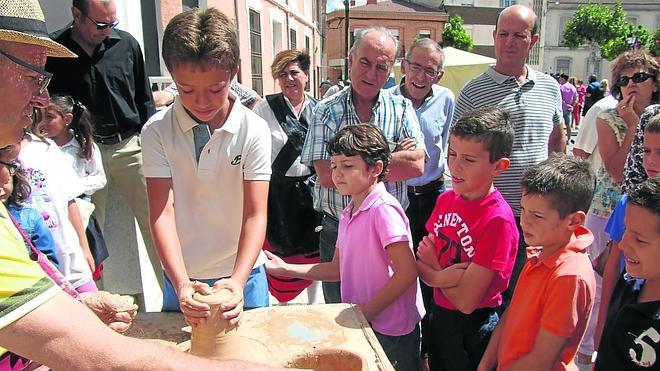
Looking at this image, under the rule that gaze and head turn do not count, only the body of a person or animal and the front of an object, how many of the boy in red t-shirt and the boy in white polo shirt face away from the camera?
0

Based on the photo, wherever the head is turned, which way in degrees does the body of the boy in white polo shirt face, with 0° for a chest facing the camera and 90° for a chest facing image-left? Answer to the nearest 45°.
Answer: approximately 0°

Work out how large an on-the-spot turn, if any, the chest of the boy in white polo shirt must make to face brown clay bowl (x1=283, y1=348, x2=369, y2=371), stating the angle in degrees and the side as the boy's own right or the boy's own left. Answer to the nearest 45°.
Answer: approximately 45° to the boy's own left

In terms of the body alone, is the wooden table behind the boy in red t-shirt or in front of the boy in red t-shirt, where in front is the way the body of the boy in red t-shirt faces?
in front

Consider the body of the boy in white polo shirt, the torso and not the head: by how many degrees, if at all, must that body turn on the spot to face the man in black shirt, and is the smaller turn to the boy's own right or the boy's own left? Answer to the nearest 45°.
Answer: approximately 180°

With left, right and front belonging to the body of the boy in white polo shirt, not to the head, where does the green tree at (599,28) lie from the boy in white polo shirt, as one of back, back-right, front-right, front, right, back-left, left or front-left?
back-left

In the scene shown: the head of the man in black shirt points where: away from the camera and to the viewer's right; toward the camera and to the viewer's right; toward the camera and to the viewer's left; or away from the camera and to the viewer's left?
toward the camera and to the viewer's right

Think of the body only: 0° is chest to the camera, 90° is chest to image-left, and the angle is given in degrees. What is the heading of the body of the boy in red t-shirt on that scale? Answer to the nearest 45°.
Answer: approximately 45°

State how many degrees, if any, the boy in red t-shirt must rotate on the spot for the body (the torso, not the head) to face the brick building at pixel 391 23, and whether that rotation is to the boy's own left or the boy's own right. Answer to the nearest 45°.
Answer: approximately 135° to the boy's own right

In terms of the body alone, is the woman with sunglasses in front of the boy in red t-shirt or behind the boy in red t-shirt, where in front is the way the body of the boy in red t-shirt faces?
behind

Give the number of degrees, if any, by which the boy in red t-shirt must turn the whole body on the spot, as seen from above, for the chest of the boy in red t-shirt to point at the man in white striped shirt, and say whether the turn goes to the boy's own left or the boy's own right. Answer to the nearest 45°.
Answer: approximately 135° to the boy's own right

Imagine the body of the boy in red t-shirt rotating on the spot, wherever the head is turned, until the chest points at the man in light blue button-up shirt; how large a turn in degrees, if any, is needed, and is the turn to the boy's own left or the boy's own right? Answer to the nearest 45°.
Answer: approximately 135° to the boy's own right

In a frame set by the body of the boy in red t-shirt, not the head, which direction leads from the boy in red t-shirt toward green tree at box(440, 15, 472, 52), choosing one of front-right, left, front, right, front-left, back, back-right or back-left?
back-right
